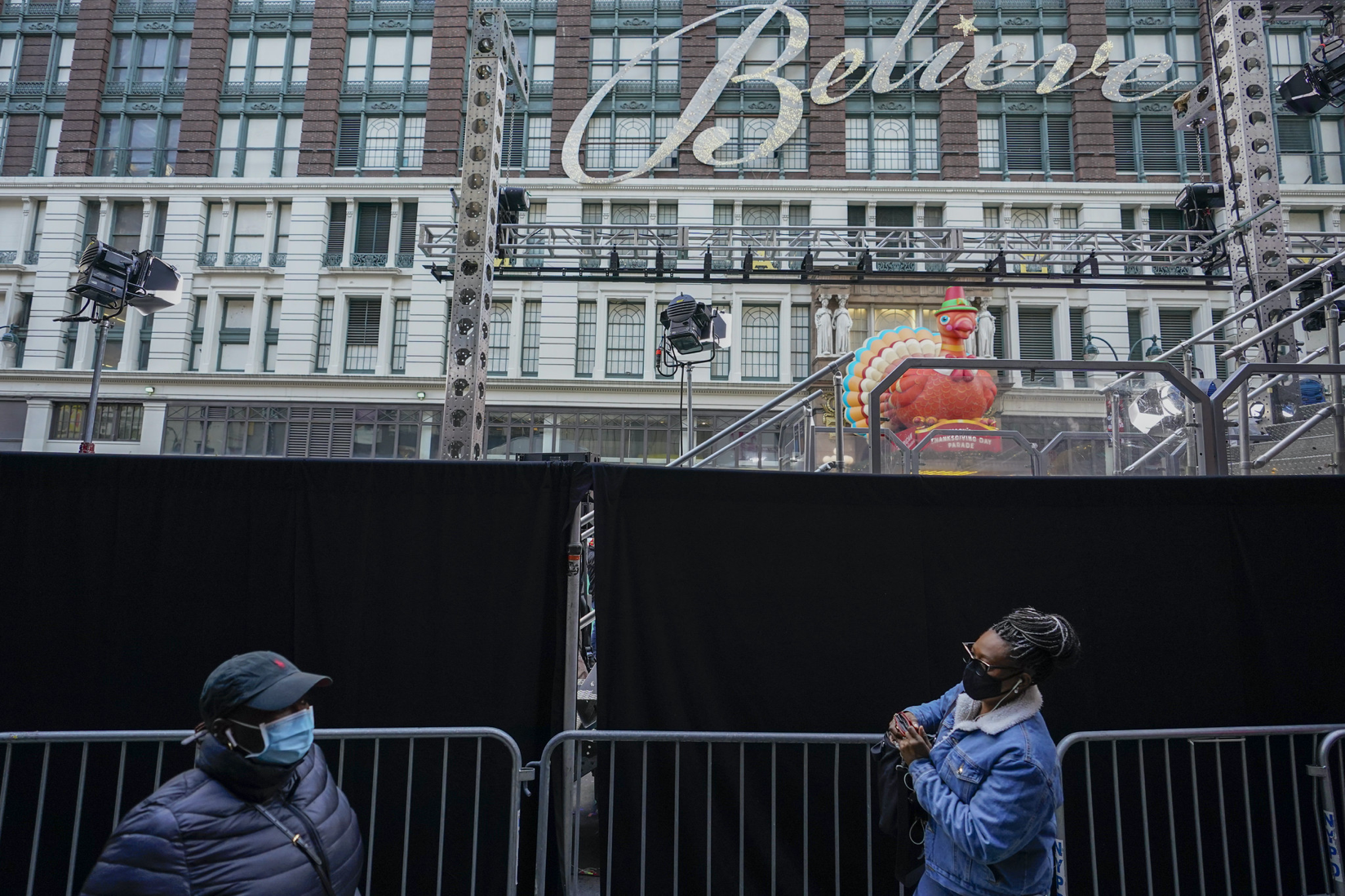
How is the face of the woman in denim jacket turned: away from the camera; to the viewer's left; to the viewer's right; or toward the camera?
to the viewer's left

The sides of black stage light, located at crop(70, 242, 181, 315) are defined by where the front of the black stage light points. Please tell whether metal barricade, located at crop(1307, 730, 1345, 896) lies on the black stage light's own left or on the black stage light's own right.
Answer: on the black stage light's own right

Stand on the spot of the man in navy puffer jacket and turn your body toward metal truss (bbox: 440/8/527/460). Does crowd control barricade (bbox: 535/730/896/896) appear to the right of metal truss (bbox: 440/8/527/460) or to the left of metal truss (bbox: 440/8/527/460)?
right

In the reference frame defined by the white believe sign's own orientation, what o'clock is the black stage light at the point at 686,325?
The black stage light is roughly at 12 o'clock from the white believe sign.

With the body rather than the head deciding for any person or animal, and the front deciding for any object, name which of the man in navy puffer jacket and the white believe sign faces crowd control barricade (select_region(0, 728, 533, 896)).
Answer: the white believe sign

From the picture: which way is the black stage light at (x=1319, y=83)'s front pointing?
to the viewer's left

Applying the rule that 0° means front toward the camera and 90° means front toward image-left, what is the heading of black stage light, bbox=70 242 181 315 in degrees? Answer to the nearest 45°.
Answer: approximately 270°

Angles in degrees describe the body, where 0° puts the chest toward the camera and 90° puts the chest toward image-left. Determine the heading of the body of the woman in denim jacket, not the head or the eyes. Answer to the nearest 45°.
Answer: approximately 45°
